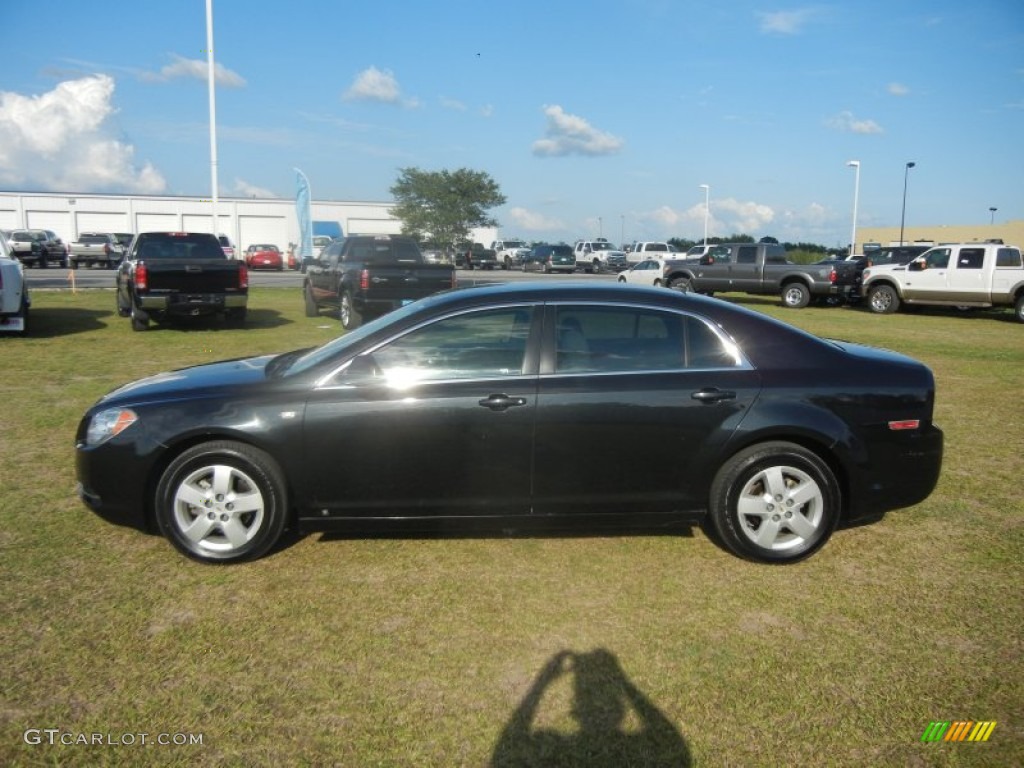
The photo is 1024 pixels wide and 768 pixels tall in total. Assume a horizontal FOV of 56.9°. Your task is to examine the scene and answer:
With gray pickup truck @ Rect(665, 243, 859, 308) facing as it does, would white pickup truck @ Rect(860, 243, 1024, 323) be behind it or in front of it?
behind

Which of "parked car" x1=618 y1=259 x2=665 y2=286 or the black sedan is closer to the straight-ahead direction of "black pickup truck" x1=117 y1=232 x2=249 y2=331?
the parked car

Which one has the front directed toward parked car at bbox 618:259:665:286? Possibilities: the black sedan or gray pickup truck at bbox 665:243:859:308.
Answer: the gray pickup truck

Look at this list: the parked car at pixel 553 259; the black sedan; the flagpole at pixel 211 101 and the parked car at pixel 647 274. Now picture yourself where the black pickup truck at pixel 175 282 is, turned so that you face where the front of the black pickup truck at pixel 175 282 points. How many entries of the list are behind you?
1

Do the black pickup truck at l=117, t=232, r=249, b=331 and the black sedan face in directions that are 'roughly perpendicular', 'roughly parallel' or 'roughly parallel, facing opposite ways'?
roughly perpendicular

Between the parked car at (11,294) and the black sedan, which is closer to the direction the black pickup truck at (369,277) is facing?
the parked car

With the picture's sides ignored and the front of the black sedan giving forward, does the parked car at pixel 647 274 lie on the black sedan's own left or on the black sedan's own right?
on the black sedan's own right

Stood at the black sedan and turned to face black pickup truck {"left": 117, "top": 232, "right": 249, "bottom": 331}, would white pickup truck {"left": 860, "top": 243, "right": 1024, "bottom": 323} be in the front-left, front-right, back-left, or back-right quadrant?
front-right

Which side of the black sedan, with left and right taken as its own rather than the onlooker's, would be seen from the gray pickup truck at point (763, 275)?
right

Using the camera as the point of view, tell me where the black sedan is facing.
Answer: facing to the left of the viewer

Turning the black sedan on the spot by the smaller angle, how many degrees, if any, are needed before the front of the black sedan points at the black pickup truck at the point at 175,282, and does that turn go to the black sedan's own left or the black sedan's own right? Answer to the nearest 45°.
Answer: approximately 45° to the black sedan's own right

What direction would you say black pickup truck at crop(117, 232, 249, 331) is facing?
away from the camera

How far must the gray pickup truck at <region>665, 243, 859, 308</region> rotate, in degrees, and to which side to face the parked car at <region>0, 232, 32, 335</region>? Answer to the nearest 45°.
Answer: approximately 90° to its left

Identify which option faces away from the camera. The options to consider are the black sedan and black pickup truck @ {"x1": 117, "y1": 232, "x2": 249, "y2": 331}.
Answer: the black pickup truck

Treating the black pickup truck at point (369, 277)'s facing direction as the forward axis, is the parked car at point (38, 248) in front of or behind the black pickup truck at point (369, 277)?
in front

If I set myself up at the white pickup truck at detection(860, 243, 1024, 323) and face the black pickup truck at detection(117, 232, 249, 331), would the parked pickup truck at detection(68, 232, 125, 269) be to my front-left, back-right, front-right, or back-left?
front-right

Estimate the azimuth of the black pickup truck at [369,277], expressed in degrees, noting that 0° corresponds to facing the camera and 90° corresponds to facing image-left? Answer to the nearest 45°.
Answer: approximately 135°
